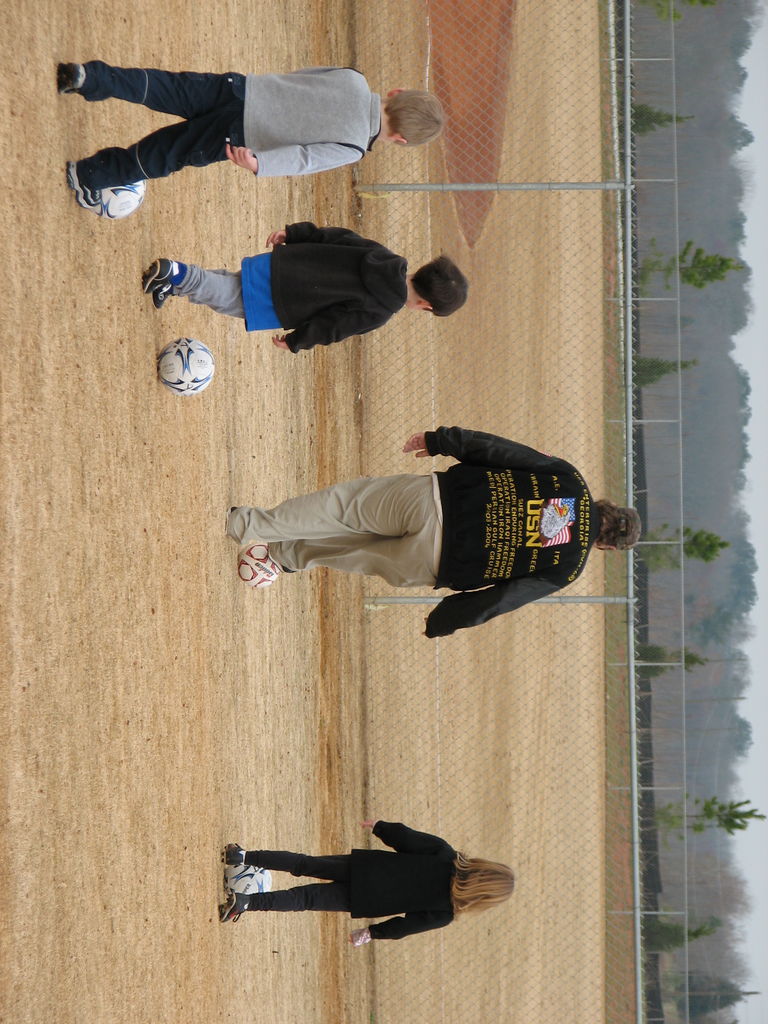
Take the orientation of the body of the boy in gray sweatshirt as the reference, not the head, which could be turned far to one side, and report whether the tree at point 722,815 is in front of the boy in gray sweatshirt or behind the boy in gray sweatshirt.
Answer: in front

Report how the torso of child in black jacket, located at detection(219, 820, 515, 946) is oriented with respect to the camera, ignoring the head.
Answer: away from the camera

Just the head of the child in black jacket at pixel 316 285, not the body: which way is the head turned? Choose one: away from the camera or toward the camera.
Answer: away from the camera

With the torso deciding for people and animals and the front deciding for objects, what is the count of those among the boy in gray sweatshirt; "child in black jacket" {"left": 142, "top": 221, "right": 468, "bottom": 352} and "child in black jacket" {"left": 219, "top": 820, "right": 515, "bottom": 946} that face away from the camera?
3

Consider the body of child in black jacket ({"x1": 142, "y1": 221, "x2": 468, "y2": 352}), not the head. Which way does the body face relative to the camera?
away from the camera

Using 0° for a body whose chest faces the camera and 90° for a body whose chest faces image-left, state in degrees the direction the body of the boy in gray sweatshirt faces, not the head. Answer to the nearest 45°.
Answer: approximately 180°

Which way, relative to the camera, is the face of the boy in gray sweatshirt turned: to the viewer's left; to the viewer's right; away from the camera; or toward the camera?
away from the camera

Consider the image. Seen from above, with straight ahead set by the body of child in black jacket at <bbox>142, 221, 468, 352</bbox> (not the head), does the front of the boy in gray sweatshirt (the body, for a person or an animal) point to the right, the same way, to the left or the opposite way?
the same way

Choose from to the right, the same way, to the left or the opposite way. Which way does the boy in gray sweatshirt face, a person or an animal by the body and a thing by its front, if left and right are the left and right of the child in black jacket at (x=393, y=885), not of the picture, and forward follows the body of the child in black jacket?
the same way

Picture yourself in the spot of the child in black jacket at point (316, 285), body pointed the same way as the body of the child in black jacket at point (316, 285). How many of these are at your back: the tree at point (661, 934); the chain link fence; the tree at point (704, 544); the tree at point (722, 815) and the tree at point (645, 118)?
0

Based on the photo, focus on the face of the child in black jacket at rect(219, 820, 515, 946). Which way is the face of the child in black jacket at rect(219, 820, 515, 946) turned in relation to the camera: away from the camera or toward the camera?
away from the camera

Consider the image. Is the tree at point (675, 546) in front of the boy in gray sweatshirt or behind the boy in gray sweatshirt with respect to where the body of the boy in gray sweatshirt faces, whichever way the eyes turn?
in front

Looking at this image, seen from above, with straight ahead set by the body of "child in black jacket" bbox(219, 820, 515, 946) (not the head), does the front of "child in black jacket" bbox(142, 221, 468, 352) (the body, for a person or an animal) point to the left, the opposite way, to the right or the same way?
the same way
